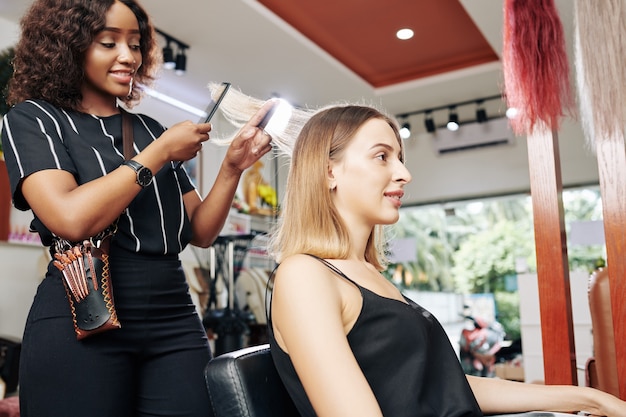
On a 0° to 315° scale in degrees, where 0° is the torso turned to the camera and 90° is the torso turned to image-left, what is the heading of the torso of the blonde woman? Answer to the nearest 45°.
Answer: approximately 270°

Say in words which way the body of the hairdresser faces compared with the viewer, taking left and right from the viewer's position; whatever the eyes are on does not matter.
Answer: facing the viewer and to the right of the viewer

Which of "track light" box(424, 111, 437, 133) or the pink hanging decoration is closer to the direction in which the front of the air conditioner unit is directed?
the pink hanging decoration

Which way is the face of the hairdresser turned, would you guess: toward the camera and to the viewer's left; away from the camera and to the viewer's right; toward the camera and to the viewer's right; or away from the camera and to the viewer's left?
toward the camera and to the viewer's right

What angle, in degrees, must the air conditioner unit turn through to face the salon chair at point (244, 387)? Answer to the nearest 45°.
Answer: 0° — it already faces it

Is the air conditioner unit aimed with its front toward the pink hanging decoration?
yes

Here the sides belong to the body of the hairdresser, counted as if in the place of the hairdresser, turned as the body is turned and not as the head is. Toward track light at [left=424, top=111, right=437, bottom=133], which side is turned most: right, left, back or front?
left

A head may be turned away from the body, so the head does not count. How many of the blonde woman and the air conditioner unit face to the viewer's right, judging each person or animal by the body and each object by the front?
1

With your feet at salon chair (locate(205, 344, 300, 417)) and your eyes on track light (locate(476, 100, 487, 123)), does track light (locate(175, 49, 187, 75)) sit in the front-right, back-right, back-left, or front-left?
front-left

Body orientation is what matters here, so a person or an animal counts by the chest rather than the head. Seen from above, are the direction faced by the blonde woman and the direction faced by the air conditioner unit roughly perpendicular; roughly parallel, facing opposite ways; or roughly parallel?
roughly perpendicular

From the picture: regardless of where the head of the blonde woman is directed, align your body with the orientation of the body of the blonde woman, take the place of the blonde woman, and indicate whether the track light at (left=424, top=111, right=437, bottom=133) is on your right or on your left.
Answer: on your left

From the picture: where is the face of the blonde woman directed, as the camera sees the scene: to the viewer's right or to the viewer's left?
to the viewer's right

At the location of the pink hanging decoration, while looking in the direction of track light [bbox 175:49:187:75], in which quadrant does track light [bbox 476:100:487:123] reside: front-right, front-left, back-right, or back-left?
front-right

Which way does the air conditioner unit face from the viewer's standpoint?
toward the camera

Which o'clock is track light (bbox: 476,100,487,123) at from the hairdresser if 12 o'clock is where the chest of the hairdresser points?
The track light is roughly at 9 o'clock from the hairdresser.
